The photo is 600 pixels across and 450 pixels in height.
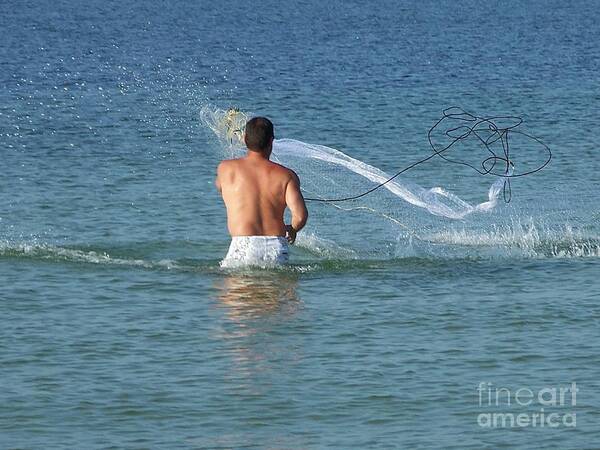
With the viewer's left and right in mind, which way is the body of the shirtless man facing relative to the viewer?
facing away from the viewer

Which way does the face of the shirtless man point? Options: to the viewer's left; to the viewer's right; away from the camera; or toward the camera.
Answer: away from the camera
